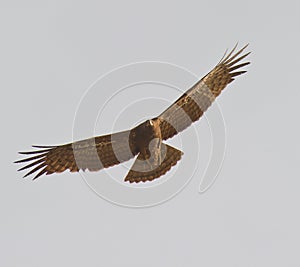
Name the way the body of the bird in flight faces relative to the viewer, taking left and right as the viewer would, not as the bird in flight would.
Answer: facing the viewer
